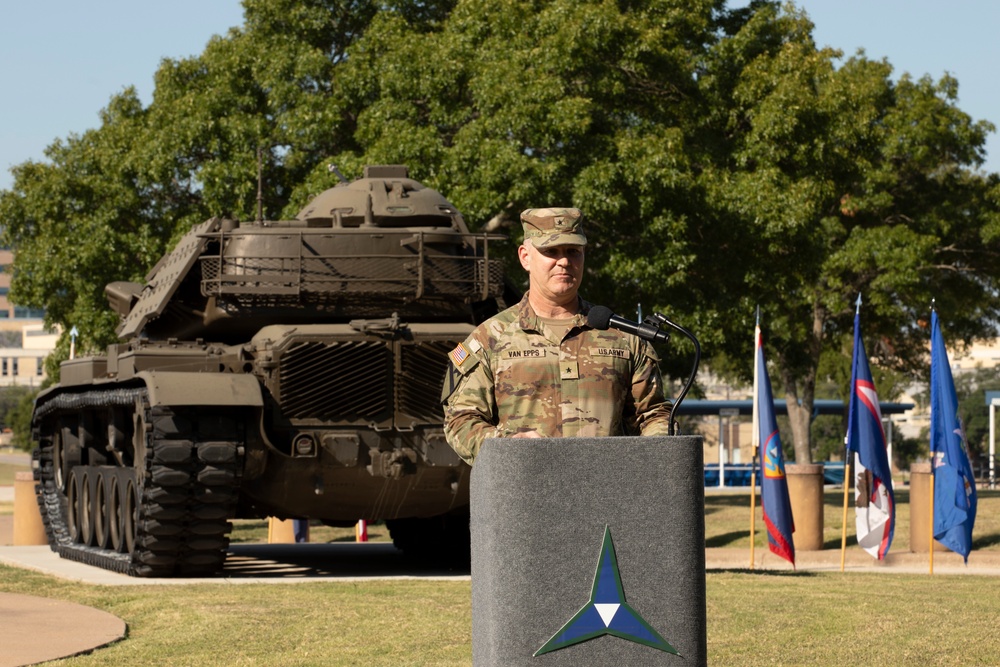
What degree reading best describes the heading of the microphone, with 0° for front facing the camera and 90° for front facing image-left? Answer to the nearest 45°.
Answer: approximately 90°

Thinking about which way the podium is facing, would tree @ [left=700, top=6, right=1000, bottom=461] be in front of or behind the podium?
behind

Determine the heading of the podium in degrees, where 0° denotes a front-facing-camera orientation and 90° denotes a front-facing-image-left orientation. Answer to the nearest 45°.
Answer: approximately 0°

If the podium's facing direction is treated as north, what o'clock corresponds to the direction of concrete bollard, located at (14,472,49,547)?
The concrete bollard is roughly at 5 o'clock from the podium.

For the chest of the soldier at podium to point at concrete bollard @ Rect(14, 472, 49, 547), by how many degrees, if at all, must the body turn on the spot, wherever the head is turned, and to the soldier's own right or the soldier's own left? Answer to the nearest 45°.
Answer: approximately 135° to the soldier's own right

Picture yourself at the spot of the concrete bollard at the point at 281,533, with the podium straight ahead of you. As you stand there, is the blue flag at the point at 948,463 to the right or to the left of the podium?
left

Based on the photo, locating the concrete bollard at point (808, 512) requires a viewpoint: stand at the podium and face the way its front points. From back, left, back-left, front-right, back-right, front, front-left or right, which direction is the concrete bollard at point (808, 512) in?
back

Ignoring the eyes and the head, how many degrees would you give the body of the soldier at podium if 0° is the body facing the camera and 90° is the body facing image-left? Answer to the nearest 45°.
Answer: approximately 0°

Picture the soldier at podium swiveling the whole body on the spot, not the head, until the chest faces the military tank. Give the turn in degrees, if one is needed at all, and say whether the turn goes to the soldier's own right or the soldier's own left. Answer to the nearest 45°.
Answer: approximately 180°
